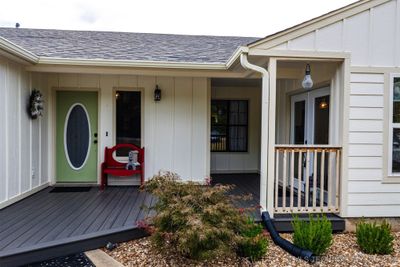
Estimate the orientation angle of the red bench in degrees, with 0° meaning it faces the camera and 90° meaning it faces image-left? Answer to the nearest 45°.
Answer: approximately 0°

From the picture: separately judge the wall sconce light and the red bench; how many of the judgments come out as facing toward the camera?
2

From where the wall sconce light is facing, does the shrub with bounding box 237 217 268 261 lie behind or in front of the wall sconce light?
in front

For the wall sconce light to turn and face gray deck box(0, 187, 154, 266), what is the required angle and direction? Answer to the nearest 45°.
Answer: approximately 45° to its right

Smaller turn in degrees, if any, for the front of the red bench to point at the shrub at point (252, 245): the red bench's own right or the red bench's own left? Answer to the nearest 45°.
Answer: approximately 45° to the red bench's own left

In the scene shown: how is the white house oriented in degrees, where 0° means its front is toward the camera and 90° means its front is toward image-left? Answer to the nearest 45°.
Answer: approximately 0°

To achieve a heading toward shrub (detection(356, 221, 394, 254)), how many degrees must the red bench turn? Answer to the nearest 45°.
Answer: approximately 45° to its left

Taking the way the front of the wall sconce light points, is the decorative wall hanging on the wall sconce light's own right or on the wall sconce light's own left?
on the wall sconce light's own right

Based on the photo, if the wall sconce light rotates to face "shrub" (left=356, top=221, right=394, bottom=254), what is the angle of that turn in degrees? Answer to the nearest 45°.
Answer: approximately 45° to its left

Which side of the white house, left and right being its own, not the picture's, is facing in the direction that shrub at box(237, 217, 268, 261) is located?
front
